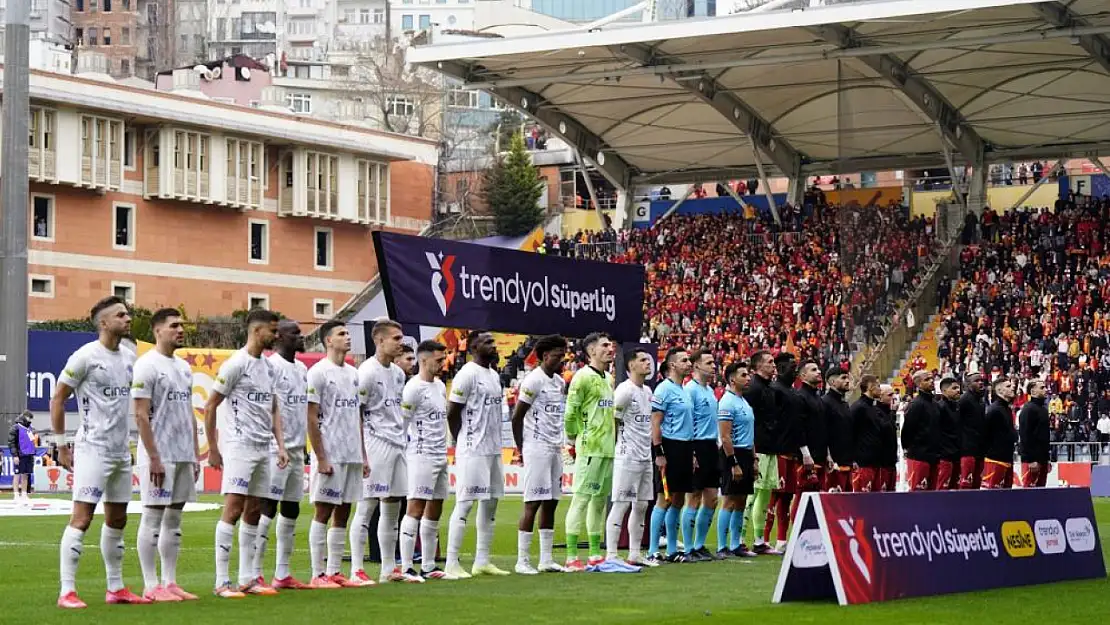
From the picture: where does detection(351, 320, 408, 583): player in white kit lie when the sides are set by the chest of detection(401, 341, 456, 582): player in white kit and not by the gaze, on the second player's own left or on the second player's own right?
on the second player's own right

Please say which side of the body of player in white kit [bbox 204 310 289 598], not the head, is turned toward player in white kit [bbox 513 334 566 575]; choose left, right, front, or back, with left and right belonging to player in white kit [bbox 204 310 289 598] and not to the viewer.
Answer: left

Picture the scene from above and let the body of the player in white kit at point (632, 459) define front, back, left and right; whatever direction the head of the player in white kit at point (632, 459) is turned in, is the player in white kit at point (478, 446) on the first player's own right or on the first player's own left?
on the first player's own right

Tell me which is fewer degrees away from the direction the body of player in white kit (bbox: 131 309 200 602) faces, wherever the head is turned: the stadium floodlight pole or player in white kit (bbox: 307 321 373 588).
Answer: the player in white kit

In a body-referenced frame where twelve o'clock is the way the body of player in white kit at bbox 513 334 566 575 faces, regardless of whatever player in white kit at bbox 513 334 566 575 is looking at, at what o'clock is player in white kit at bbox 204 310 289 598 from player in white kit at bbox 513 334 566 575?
player in white kit at bbox 204 310 289 598 is roughly at 3 o'clock from player in white kit at bbox 513 334 566 575.
